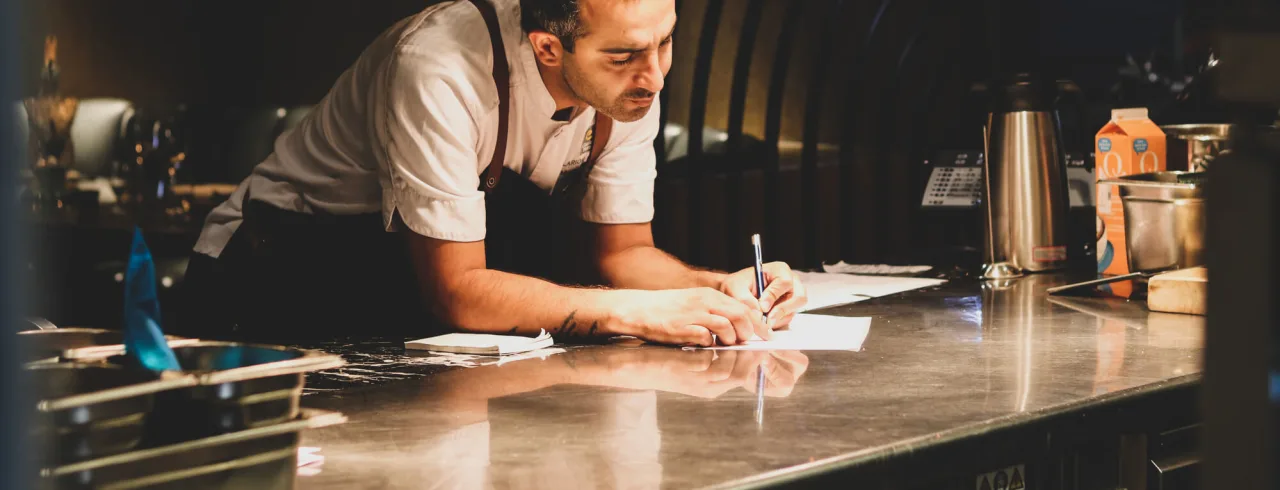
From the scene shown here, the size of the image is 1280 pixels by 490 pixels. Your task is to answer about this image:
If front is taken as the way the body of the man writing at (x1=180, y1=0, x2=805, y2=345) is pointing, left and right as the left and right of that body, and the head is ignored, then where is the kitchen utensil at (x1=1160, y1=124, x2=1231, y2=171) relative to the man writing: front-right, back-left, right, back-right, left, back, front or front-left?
front-left

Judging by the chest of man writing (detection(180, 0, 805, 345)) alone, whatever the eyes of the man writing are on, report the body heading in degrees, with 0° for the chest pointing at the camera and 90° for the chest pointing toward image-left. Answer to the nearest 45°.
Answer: approximately 315°

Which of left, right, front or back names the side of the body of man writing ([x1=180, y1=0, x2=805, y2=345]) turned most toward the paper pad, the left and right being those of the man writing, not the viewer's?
front

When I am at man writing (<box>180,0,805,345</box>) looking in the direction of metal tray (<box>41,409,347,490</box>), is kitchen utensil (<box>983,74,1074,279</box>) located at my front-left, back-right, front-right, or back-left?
back-left

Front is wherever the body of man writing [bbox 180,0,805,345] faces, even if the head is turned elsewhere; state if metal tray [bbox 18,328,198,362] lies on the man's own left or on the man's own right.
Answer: on the man's own right

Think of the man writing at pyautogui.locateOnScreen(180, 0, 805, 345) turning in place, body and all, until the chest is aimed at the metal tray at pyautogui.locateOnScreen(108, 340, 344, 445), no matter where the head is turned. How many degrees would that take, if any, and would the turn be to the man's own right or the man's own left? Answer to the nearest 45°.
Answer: approximately 45° to the man's own right

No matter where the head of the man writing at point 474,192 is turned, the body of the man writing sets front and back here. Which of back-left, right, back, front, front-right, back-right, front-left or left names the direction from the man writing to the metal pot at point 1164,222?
front-left

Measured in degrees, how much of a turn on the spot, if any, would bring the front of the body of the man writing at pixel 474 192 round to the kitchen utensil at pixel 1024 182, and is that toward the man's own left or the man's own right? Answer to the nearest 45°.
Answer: approximately 45° to the man's own left

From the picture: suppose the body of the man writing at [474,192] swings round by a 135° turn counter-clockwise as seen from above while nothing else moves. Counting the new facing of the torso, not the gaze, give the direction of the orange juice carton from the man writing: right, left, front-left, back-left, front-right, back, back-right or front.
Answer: right

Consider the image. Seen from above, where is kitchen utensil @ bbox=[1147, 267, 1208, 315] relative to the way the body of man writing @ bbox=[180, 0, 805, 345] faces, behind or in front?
in front
